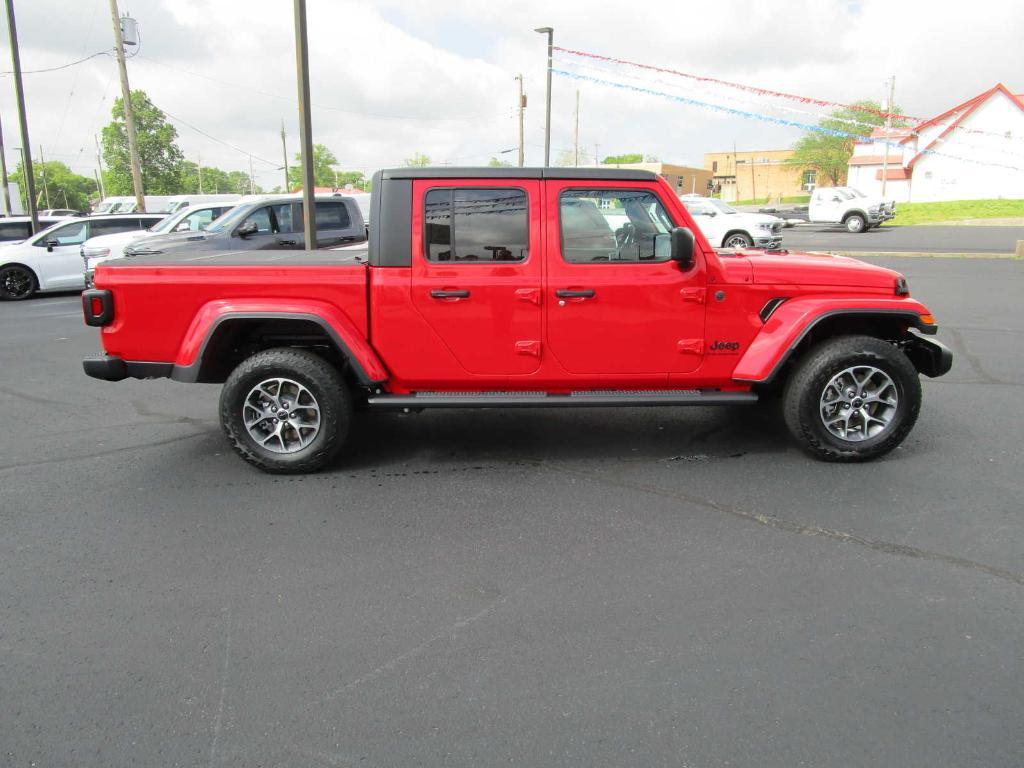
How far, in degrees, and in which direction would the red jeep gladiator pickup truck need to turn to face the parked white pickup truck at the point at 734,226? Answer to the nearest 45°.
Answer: approximately 90° to its left

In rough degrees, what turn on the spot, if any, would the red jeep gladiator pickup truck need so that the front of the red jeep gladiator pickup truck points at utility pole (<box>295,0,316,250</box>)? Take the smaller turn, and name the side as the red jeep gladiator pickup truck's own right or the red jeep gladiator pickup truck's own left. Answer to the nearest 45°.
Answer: approximately 135° to the red jeep gladiator pickup truck's own left

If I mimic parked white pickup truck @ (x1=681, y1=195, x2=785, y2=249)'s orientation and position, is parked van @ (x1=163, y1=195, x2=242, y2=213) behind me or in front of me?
behind

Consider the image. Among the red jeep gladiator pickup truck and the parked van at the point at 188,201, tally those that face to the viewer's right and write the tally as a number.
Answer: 1

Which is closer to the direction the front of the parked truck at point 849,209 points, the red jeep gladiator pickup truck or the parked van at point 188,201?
the red jeep gladiator pickup truck

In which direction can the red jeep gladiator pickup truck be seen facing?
to the viewer's right

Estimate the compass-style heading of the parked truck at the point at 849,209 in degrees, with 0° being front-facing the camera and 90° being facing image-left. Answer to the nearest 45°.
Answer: approximately 315°

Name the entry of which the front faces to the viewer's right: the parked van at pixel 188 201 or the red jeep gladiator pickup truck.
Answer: the red jeep gladiator pickup truck
